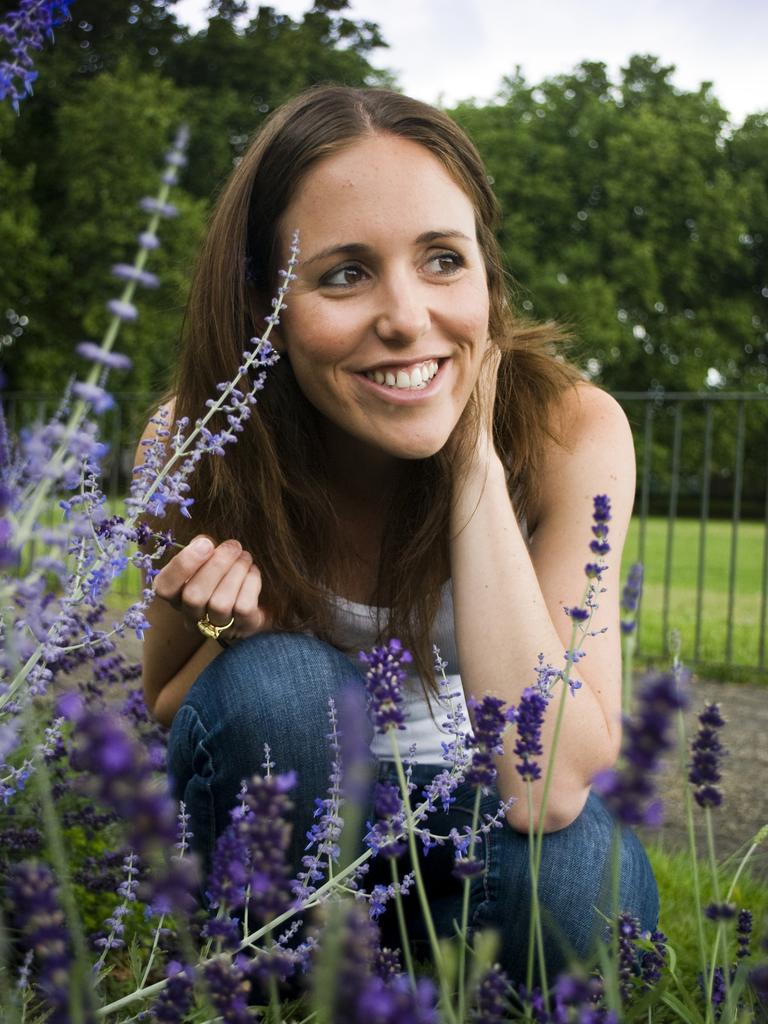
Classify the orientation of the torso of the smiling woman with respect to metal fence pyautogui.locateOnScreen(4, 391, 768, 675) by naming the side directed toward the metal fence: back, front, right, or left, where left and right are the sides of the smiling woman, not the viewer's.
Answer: back

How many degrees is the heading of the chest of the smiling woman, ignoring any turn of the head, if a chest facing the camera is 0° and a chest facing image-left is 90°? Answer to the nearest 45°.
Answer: approximately 0°

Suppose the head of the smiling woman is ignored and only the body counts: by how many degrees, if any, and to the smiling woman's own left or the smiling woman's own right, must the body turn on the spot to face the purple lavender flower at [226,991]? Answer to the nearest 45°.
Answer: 0° — they already face it

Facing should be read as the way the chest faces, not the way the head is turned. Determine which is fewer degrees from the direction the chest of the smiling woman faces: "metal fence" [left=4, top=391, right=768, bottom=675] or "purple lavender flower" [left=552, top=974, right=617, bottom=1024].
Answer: the purple lavender flower

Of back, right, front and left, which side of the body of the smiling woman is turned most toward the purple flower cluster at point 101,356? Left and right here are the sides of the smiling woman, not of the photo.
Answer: front

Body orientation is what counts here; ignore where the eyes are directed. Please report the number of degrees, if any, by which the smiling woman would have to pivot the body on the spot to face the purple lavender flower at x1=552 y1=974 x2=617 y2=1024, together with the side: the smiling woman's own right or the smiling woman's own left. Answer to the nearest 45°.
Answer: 0° — they already face it

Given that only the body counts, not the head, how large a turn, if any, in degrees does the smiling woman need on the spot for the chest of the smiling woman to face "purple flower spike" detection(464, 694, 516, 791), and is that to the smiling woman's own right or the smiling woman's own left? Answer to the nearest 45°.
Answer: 0° — they already face it

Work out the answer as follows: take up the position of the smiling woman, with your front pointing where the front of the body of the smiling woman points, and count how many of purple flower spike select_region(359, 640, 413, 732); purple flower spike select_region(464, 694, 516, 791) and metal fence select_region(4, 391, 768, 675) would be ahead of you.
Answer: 2

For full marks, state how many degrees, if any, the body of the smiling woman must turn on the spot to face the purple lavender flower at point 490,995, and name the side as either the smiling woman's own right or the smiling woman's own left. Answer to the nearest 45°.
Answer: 0° — they already face it

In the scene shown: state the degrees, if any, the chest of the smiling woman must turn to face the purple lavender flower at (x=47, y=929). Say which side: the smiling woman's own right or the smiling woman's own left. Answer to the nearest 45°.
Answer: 0° — they already face it

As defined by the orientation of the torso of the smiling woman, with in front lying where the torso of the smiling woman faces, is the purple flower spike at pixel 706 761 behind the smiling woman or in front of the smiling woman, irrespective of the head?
in front

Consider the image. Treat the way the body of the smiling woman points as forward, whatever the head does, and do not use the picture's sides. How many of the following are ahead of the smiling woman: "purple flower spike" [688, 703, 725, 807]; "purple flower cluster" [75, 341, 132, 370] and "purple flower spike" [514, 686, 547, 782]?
3

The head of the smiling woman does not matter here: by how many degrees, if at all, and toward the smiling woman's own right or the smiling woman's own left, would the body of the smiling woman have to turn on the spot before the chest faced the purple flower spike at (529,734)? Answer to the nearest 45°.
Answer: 0° — they already face it
